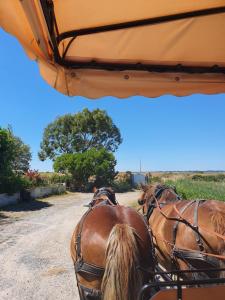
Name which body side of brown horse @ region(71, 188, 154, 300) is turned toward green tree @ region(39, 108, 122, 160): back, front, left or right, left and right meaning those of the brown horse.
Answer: front

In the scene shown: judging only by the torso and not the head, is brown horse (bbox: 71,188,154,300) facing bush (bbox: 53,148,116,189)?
yes

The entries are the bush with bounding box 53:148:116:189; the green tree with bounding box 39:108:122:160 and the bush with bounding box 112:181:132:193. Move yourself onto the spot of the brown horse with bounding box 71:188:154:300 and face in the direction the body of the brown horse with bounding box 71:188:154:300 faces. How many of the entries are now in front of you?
3

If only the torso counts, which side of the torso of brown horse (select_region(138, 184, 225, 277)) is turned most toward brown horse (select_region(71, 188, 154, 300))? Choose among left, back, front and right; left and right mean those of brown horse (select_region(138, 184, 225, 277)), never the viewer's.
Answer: left

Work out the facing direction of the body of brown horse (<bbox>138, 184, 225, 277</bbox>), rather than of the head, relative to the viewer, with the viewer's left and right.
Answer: facing away from the viewer and to the left of the viewer

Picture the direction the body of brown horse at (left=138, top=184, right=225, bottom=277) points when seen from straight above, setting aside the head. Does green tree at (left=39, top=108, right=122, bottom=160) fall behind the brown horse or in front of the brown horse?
in front

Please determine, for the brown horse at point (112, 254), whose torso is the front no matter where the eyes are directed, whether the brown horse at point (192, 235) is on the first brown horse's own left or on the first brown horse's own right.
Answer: on the first brown horse's own right

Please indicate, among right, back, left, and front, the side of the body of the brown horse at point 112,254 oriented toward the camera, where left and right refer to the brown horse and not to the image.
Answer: back

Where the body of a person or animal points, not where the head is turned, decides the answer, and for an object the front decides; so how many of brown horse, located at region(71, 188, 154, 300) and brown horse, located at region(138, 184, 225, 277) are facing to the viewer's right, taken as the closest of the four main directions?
0

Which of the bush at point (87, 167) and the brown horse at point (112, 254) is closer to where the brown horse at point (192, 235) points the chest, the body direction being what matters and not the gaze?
the bush

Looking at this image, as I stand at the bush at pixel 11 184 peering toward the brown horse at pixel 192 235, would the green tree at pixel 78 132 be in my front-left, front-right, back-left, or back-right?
back-left
